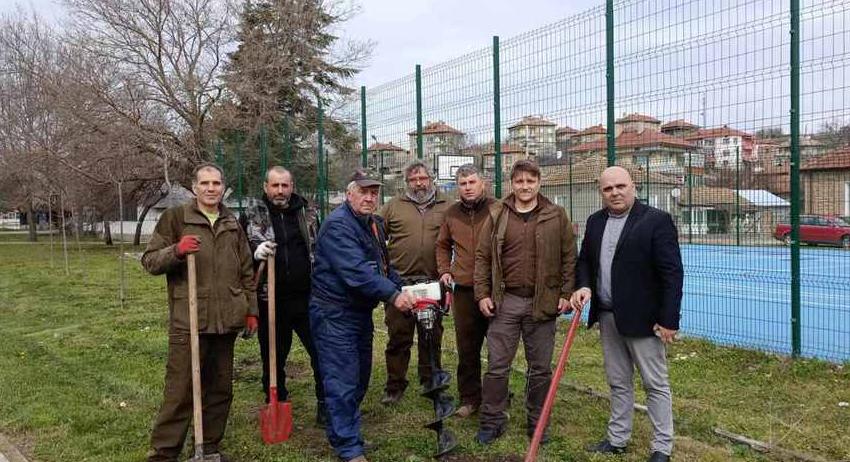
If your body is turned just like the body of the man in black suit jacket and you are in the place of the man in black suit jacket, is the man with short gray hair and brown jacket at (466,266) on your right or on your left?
on your right

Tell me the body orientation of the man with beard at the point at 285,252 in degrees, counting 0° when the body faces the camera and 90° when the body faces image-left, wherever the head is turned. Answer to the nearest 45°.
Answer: approximately 0°

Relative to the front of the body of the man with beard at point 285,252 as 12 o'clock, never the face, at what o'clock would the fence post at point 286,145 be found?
The fence post is roughly at 6 o'clock from the man with beard.

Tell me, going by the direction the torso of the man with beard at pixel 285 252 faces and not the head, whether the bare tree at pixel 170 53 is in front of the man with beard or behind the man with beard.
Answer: behind

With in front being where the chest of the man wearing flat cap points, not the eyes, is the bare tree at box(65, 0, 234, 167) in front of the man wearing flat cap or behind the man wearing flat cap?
behind

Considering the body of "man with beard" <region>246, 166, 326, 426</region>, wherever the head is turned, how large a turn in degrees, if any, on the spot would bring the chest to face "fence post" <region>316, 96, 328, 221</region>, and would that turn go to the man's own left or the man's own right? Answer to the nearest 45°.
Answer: approximately 180°

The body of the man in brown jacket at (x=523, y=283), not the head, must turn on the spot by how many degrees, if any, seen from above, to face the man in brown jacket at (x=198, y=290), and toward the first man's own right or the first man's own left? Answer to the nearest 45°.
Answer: approximately 90° to the first man's own right

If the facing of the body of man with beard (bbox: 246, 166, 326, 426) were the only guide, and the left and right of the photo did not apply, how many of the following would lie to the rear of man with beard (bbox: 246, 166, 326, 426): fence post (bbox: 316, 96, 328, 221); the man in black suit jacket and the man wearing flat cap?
1
